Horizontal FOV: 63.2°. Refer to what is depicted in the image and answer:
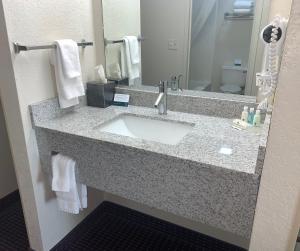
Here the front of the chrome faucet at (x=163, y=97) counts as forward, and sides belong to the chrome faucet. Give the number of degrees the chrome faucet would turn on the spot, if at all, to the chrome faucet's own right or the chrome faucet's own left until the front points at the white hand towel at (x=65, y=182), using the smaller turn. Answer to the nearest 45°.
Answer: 0° — it already faces it

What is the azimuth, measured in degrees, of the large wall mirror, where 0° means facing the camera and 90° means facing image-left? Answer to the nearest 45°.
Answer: approximately 45°

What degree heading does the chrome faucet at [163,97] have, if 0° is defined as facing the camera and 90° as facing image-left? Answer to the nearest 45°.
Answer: approximately 45°

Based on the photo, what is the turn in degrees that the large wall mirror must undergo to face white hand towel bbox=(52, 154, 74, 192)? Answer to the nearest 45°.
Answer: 0° — it already faces it

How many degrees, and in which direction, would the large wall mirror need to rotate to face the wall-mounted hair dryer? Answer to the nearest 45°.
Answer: approximately 90° to its left

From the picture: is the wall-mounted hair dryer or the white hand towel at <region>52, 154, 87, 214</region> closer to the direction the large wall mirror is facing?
the white hand towel
